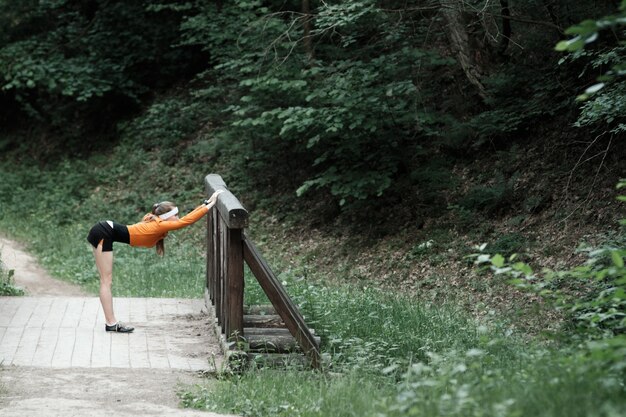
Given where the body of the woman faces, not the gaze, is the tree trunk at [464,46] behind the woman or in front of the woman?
in front

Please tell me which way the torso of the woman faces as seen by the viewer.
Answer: to the viewer's right
